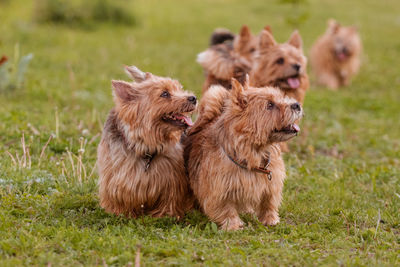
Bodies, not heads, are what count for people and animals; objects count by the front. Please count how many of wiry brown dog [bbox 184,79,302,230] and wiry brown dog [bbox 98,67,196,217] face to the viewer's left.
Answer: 0

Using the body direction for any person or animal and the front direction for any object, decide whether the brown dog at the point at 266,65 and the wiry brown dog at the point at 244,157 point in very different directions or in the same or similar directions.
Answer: same or similar directions

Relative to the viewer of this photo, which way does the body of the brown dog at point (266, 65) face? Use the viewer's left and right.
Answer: facing the viewer and to the right of the viewer

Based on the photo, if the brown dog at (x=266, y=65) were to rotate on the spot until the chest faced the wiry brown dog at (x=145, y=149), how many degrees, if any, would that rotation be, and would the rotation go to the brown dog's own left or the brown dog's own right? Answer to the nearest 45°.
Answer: approximately 45° to the brown dog's own right

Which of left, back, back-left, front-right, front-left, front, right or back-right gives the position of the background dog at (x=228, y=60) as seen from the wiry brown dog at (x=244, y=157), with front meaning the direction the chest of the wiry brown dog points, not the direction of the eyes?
back-left

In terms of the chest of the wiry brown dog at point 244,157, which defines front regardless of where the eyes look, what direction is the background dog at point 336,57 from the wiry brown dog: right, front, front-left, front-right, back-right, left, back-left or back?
back-left

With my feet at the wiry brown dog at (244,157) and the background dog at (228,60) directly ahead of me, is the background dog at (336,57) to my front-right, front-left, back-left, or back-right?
front-right

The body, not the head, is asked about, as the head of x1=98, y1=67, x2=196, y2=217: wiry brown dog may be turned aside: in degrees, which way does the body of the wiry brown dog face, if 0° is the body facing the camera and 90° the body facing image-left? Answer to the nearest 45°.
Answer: approximately 315°

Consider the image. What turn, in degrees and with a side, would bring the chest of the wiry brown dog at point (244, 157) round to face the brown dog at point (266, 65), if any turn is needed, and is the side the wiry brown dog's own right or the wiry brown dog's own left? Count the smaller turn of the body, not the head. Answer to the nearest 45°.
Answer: approximately 135° to the wiry brown dog's own left

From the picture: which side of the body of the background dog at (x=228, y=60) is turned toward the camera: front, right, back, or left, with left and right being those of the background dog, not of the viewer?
right

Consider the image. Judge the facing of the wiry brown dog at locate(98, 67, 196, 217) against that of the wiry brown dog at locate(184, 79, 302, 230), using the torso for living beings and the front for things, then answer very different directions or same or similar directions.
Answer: same or similar directions
